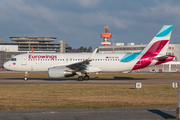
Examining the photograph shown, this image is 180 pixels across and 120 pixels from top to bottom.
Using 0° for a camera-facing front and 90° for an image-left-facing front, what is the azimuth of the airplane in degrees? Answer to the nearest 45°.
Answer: approximately 90°
